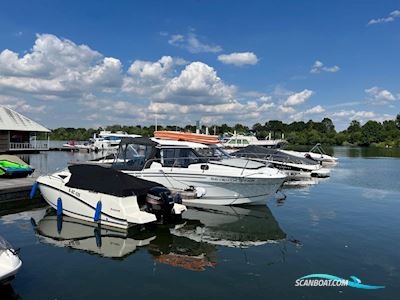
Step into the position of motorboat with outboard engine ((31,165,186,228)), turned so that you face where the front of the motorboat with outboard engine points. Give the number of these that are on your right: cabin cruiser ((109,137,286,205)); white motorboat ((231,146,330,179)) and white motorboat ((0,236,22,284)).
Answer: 2

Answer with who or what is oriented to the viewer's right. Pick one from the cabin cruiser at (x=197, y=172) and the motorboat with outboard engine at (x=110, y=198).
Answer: the cabin cruiser

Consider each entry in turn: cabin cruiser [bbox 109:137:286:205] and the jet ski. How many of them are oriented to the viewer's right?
2

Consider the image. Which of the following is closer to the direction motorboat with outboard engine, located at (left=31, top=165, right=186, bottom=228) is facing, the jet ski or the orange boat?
the jet ski

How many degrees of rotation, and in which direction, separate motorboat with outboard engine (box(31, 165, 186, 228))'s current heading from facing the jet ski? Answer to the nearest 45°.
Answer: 0° — it already faces it

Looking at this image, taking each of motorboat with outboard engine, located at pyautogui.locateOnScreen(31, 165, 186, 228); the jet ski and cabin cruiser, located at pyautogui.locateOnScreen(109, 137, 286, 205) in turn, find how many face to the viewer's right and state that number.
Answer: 2

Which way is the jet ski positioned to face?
to the viewer's right

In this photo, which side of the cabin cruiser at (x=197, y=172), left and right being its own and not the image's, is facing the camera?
right

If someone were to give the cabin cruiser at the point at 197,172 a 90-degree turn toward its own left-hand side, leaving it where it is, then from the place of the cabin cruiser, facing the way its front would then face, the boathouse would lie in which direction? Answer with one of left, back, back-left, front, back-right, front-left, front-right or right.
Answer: front-left

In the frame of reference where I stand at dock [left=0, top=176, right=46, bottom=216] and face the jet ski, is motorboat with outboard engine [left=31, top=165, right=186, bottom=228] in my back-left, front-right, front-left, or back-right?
back-right

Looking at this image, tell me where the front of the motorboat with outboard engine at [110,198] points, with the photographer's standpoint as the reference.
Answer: facing away from the viewer and to the left of the viewer

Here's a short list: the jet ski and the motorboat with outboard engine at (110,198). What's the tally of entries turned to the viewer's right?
1

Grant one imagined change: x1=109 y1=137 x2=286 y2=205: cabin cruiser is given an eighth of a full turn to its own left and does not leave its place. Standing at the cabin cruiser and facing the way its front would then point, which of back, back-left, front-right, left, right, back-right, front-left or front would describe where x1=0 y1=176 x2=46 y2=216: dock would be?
back-left
